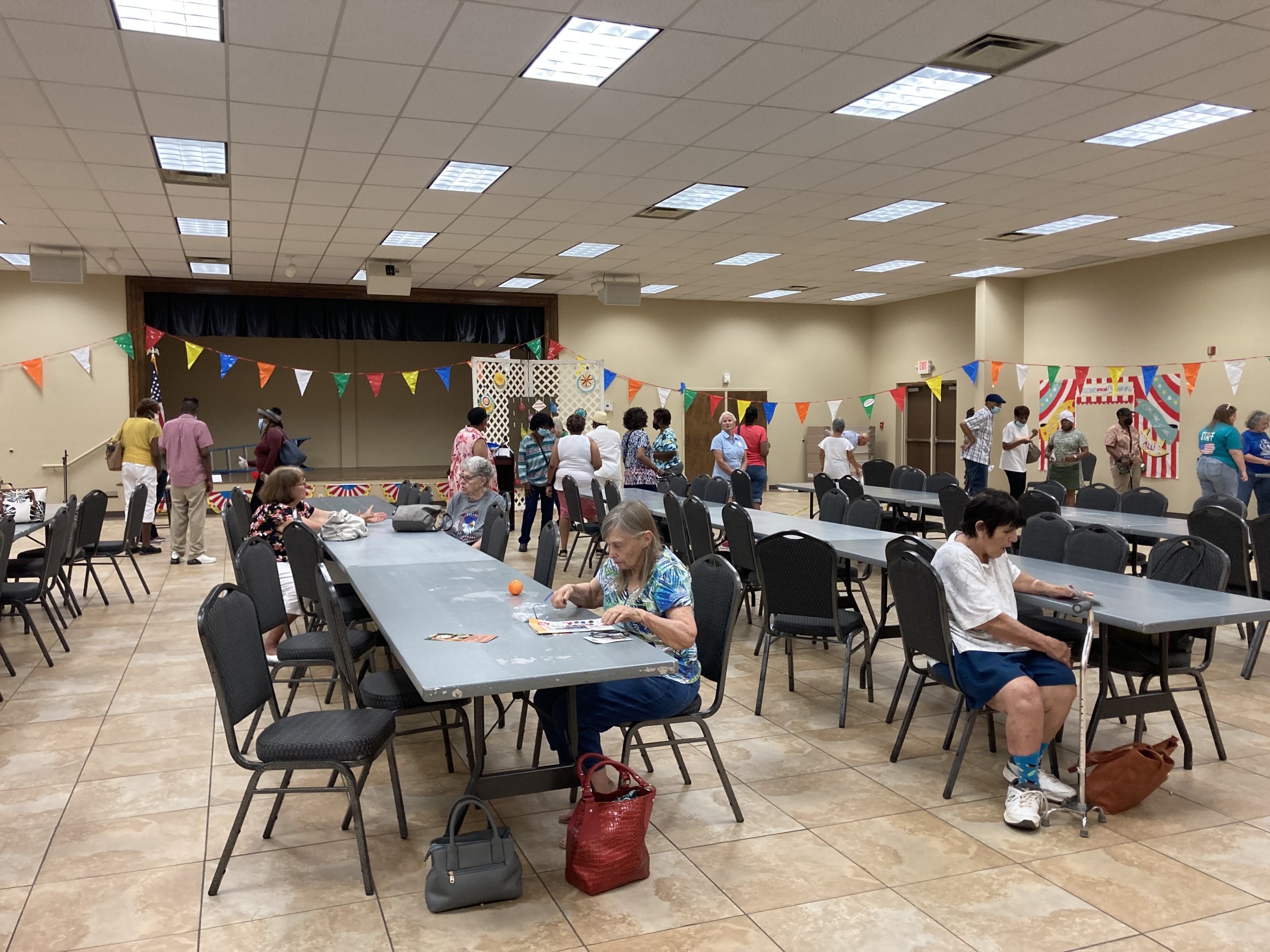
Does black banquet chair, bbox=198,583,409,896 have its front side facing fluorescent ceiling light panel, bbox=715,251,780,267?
no

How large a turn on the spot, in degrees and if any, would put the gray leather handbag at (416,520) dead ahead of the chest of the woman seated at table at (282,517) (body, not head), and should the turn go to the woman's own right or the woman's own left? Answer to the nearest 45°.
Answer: approximately 45° to the woman's own left

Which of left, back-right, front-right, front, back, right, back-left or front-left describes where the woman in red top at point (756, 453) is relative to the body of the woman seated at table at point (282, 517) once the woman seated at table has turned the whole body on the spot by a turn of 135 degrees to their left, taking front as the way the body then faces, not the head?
right

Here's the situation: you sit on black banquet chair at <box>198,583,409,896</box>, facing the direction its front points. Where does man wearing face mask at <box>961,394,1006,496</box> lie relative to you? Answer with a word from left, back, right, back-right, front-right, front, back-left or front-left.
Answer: front-left

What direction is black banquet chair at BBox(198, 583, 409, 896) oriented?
to the viewer's right

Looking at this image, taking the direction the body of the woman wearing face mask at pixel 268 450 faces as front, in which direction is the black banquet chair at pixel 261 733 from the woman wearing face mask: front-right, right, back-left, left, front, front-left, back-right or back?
left

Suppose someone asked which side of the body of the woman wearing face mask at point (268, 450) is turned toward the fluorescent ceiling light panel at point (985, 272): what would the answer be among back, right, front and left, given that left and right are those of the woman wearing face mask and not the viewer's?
back

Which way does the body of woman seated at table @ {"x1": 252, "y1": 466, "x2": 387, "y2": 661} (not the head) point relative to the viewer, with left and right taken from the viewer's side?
facing to the right of the viewer

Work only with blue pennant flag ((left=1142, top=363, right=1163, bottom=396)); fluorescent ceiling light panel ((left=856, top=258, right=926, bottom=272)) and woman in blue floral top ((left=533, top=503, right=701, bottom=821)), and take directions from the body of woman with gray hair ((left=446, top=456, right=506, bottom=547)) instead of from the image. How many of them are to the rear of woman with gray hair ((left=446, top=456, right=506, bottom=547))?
2

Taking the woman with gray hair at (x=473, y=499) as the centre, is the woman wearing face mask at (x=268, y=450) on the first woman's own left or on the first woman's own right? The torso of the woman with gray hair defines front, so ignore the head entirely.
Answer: on the first woman's own right

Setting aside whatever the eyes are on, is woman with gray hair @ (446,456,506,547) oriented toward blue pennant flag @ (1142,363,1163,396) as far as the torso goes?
no

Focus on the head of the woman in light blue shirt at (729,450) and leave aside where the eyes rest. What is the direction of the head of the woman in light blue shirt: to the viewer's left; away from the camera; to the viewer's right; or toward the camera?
toward the camera

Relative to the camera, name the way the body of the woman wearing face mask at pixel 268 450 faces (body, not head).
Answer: to the viewer's left

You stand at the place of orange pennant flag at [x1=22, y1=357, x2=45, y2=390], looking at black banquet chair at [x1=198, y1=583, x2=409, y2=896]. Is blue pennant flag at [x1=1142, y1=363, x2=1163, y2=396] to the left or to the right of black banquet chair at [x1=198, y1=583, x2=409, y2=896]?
left

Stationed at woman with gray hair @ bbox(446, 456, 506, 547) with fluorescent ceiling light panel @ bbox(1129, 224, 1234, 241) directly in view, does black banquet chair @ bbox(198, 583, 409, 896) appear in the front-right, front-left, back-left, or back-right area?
back-right
